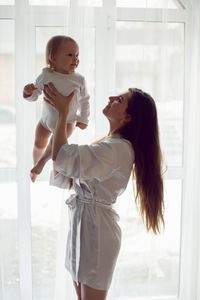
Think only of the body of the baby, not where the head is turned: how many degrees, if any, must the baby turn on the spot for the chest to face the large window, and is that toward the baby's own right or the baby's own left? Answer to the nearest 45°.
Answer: approximately 135° to the baby's own left

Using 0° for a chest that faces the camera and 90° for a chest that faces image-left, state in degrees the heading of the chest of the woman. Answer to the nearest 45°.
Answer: approximately 90°

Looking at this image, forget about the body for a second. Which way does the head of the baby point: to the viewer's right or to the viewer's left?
to the viewer's right

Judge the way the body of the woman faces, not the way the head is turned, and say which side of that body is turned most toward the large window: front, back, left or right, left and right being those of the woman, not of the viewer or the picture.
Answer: right

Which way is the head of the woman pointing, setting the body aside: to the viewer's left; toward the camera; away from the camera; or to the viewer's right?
to the viewer's left
